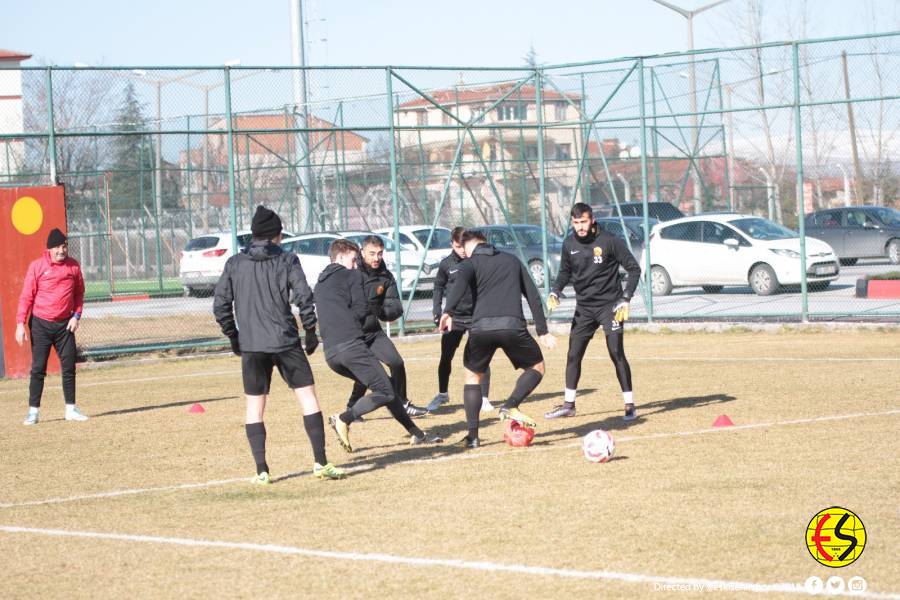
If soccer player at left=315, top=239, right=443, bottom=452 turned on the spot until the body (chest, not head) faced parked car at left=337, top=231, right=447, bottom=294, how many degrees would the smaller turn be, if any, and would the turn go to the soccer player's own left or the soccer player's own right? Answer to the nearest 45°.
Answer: approximately 45° to the soccer player's own left

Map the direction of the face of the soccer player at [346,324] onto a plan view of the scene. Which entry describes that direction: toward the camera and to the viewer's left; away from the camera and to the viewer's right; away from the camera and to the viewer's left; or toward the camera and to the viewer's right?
away from the camera and to the viewer's right

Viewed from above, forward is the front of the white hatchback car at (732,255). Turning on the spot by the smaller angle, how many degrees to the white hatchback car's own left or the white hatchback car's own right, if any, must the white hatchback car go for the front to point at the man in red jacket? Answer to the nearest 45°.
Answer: approximately 90° to the white hatchback car's own right

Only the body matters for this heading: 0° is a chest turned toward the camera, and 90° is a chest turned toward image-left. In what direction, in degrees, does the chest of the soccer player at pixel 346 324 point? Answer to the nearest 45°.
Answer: approximately 225°

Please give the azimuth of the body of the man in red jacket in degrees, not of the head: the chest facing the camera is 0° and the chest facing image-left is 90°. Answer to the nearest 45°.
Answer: approximately 0°

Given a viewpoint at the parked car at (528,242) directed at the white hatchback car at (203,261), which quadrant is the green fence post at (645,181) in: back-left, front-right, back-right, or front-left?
back-left

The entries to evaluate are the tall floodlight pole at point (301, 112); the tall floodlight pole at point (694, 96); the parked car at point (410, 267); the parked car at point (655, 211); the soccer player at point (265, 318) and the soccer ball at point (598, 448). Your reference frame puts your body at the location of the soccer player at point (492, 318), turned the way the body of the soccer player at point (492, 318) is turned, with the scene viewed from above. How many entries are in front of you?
4

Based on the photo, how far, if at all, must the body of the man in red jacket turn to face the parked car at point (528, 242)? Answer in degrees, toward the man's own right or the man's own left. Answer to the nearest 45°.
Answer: approximately 135° to the man's own left

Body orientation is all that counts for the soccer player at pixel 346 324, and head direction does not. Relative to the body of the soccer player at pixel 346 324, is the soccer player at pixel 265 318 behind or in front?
behind

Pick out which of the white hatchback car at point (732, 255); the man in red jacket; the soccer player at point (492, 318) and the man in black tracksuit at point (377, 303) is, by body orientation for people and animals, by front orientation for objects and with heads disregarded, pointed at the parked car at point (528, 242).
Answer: the soccer player
